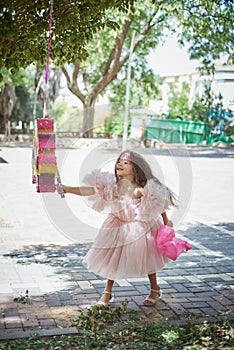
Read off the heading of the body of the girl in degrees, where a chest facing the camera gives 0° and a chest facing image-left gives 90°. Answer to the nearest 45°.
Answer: approximately 45°

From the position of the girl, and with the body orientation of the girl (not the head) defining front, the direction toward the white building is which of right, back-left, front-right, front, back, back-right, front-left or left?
back-right
